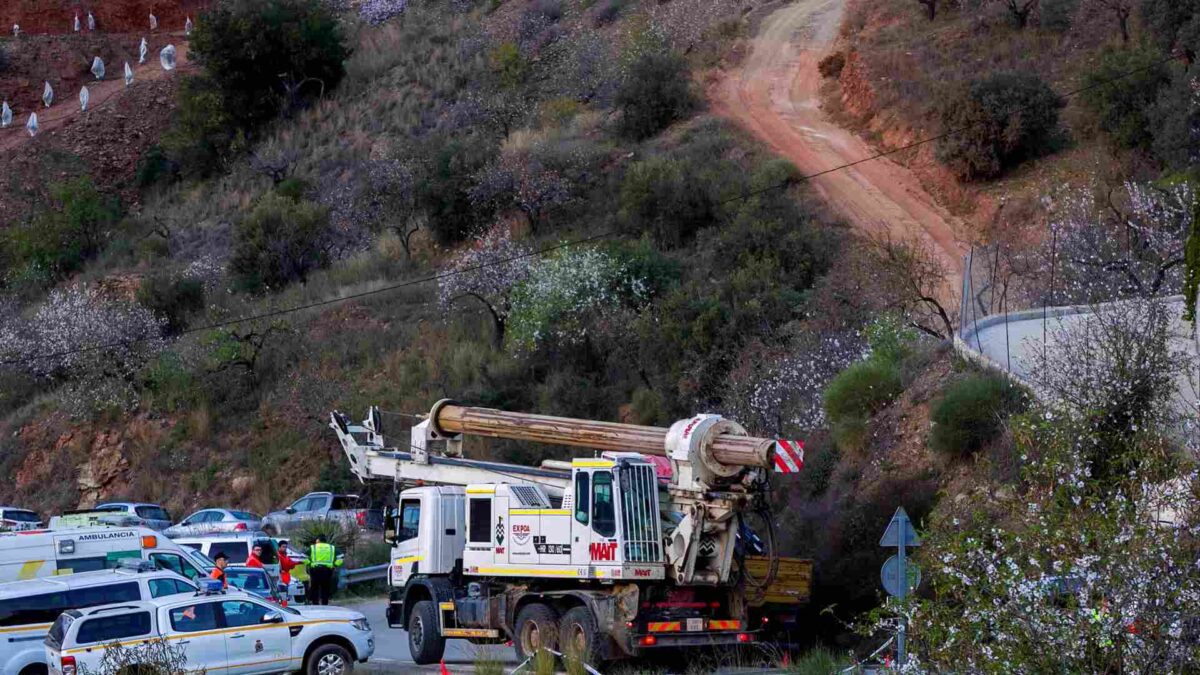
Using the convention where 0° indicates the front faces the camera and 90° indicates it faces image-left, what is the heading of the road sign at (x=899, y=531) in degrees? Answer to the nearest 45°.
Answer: approximately 180°

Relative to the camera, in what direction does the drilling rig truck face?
facing away from the viewer and to the left of the viewer

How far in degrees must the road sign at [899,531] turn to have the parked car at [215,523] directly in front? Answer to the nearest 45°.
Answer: approximately 45° to its left

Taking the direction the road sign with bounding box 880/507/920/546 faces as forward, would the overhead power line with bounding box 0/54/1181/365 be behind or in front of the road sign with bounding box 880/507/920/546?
in front

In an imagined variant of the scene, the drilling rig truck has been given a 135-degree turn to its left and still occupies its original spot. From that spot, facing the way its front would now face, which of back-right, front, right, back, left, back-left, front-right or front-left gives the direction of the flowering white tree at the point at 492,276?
back

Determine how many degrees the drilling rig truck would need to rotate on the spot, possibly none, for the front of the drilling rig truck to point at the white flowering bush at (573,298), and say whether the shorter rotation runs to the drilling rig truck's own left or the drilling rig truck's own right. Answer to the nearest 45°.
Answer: approximately 45° to the drilling rig truck's own right

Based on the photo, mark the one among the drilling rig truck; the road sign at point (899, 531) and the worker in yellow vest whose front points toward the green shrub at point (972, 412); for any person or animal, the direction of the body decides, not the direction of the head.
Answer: the road sign
